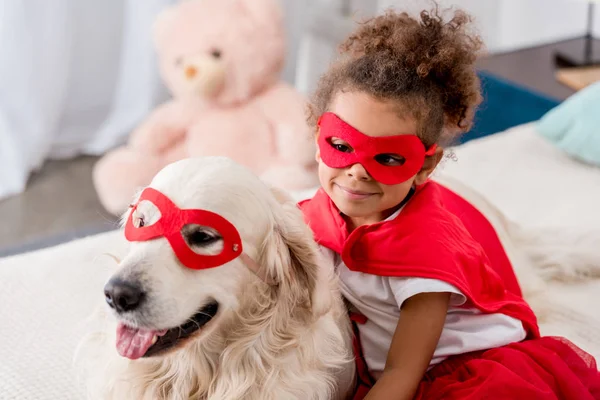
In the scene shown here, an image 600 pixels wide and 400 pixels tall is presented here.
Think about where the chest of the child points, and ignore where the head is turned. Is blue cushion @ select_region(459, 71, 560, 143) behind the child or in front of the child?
behind

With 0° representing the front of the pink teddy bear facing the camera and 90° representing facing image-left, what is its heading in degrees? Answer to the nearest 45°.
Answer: approximately 45°

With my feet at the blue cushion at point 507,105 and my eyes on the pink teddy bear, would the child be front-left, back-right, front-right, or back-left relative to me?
front-left

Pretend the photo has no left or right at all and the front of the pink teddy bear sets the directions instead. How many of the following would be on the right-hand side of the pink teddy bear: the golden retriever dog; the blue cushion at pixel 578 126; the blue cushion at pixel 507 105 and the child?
0

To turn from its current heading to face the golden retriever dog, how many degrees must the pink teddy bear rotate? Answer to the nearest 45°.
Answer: approximately 45° to its left

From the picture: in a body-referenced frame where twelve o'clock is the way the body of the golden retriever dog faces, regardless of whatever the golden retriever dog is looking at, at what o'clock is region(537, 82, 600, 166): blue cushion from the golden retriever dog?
The blue cushion is roughly at 6 o'clock from the golden retriever dog.

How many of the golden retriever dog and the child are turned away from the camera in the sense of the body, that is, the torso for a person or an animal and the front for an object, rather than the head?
0

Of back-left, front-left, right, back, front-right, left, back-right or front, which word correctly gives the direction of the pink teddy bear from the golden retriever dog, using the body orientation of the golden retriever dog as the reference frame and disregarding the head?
back-right

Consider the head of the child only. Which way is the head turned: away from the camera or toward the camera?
toward the camera

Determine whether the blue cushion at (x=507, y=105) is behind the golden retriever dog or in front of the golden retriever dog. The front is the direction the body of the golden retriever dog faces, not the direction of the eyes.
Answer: behind

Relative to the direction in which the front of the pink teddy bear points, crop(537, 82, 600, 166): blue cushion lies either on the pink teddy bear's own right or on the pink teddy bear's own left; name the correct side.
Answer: on the pink teddy bear's own left

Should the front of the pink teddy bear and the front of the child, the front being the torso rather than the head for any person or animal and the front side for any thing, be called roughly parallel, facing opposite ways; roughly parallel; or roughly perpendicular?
roughly parallel

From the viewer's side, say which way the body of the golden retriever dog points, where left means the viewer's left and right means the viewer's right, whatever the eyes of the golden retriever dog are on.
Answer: facing the viewer and to the left of the viewer

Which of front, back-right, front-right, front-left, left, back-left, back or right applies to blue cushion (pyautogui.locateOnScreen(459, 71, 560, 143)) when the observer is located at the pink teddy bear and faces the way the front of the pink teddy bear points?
back-left
